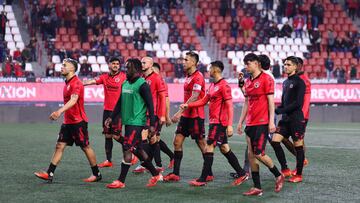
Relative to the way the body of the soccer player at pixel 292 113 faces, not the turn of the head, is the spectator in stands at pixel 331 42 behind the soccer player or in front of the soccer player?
behind

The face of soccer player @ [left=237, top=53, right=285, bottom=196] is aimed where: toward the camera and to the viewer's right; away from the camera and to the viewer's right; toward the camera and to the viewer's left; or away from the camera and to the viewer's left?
toward the camera and to the viewer's left

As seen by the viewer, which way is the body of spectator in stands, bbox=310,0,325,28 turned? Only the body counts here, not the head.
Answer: toward the camera

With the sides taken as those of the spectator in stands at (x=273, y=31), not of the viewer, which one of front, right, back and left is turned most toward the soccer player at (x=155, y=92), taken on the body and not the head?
front

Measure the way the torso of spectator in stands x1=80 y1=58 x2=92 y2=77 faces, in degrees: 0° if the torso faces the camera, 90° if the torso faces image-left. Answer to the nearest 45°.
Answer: approximately 0°

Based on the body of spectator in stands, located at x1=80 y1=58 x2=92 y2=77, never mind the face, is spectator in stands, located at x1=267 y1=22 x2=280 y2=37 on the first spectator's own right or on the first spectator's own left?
on the first spectator's own left

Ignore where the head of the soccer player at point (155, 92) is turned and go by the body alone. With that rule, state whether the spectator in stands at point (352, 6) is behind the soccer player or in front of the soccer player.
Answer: behind

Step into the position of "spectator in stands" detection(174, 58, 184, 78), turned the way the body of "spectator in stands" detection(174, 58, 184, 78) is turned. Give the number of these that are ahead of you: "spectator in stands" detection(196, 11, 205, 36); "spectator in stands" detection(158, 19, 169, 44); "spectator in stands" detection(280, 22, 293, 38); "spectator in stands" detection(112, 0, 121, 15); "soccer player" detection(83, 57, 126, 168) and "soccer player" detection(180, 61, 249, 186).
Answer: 2

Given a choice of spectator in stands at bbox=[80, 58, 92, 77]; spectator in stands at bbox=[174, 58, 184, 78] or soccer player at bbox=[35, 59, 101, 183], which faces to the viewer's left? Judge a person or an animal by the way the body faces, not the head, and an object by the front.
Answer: the soccer player

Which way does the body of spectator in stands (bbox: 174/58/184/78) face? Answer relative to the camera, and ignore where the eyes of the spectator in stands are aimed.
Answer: toward the camera

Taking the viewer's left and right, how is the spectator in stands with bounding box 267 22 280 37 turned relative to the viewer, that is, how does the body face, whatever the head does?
facing the viewer
